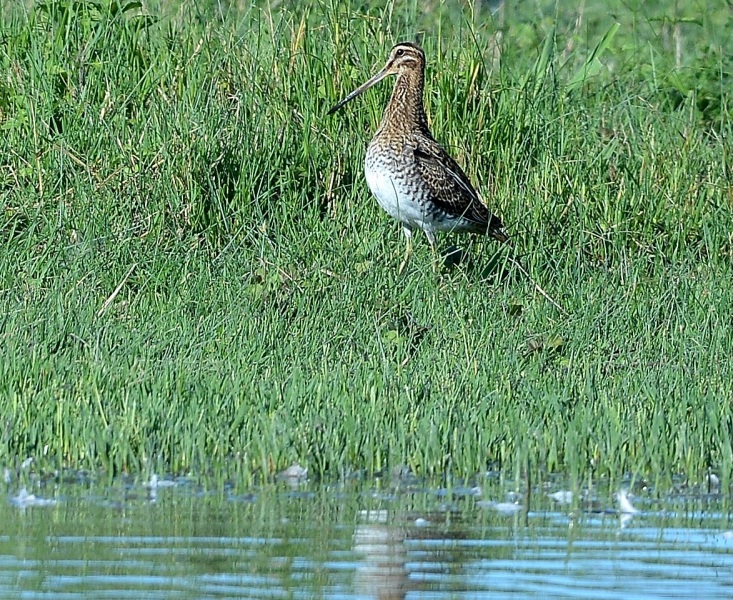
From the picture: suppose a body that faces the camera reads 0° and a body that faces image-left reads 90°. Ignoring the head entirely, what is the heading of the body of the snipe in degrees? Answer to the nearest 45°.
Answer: approximately 90°
